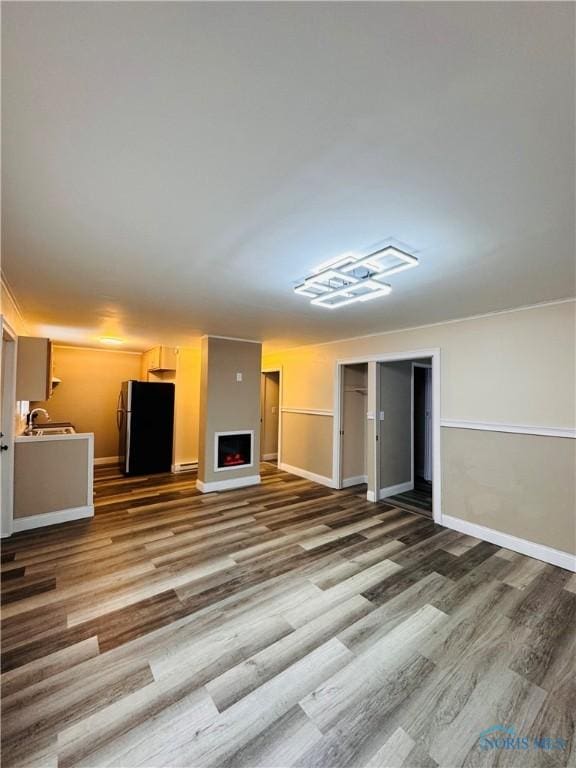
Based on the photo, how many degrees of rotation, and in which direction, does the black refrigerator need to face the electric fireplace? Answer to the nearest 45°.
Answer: approximately 135° to its left

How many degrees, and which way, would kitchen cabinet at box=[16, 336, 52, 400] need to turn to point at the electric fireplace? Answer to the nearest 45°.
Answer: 0° — it already faces it

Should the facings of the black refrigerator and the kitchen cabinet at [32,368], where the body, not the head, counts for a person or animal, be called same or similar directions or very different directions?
very different directions

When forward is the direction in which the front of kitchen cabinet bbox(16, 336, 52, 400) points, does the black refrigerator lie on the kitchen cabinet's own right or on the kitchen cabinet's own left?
on the kitchen cabinet's own left

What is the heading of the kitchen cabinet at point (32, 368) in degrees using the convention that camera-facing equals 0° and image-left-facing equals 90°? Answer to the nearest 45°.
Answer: approximately 270°

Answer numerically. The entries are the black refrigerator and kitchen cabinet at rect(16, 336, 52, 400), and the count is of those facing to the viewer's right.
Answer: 1

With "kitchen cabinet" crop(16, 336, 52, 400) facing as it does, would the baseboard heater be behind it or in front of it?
in front
